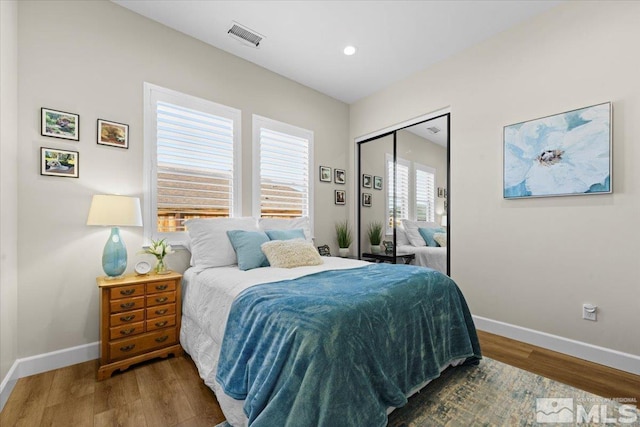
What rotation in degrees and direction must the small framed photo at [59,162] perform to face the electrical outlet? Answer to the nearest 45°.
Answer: approximately 45° to its left

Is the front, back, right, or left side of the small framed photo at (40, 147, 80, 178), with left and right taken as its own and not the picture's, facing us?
front

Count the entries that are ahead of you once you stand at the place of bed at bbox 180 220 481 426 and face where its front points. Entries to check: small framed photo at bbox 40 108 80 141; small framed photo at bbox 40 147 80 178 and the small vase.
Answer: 0

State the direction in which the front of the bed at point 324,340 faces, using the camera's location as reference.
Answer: facing the viewer and to the right of the viewer

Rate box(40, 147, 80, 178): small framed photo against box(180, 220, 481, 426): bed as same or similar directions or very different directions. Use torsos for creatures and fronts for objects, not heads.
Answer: same or similar directions

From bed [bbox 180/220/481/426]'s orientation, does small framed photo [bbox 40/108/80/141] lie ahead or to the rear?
to the rear

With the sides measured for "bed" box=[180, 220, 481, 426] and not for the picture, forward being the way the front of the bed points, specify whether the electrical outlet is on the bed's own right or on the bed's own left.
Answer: on the bed's own left

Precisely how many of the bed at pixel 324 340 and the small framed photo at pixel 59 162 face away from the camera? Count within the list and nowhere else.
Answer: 0

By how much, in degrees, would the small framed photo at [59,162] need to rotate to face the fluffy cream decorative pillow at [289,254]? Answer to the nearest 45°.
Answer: approximately 45° to its left

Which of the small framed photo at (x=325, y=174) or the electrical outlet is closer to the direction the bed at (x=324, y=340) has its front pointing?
the electrical outlet
